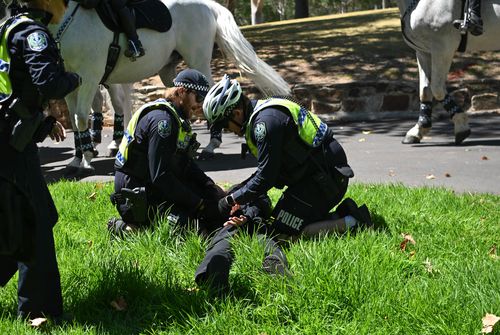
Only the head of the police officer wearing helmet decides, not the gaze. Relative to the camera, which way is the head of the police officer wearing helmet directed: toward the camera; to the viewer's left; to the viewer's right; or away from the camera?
to the viewer's left

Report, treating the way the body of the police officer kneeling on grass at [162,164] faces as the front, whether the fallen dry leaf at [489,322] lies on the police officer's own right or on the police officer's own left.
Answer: on the police officer's own right

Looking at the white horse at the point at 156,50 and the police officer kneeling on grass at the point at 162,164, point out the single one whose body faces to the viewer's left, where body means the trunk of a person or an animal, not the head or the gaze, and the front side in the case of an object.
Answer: the white horse

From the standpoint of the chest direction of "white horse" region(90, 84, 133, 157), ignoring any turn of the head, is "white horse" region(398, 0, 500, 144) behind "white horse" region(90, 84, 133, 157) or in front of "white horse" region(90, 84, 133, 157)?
behind

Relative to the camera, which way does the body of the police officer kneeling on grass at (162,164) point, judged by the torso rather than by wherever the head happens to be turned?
to the viewer's right

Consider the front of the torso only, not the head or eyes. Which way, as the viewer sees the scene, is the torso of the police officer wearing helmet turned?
to the viewer's left

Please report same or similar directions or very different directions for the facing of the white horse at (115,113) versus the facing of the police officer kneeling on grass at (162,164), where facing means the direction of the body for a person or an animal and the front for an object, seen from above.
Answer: very different directions

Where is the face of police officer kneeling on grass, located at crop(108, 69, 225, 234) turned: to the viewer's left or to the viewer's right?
to the viewer's right

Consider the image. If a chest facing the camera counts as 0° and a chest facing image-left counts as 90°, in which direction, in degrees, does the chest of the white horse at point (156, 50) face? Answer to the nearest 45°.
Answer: approximately 90°

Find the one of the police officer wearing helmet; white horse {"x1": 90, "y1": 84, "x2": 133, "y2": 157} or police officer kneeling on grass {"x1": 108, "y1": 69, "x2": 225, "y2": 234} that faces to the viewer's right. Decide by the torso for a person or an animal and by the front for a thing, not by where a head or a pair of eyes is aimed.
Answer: the police officer kneeling on grass
